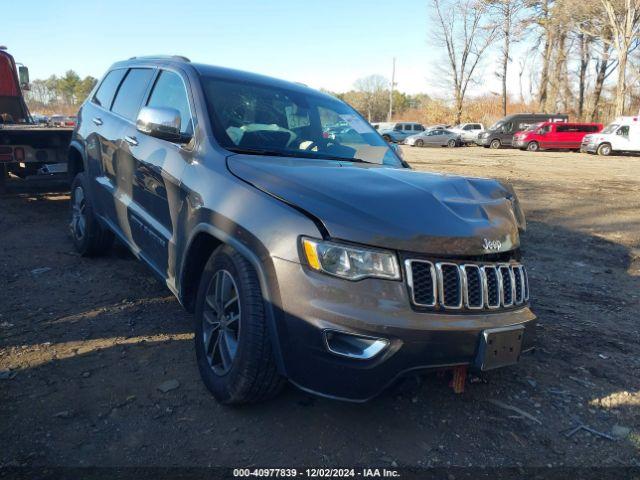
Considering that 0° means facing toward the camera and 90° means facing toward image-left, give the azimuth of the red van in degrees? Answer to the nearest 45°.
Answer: approximately 45°

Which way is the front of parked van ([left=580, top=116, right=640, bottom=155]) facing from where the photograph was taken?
facing the viewer and to the left of the viewer

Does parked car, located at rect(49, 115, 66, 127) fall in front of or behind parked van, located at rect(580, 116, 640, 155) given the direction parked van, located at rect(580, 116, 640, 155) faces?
in front

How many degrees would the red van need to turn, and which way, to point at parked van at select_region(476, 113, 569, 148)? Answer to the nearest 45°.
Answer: approximately 90° to its right

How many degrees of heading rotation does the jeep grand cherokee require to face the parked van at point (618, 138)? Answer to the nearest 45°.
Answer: approximately 90° to its left

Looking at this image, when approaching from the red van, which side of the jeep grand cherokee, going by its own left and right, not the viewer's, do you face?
left

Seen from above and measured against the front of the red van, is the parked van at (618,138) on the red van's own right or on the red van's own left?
on the red van's own left

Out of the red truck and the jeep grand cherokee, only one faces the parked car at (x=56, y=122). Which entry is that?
the red truck

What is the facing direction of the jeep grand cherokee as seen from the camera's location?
facing the viewer and to the right of the viewer
